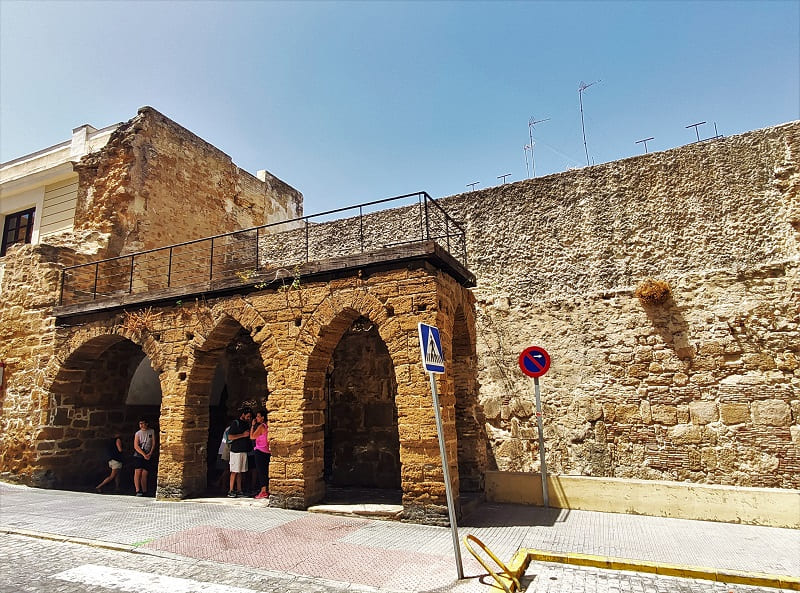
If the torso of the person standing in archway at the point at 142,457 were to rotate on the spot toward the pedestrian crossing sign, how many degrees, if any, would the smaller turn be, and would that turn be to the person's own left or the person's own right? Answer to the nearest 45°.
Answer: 0° — they already face it

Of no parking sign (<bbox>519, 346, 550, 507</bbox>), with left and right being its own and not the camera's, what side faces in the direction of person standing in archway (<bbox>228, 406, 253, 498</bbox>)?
right

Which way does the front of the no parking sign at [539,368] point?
toward the camera

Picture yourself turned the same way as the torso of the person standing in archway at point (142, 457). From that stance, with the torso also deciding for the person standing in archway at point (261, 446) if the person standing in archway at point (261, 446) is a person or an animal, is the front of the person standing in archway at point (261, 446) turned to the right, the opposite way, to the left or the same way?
to the right

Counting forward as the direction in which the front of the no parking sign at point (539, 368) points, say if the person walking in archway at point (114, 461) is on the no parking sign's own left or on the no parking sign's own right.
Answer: on the no parking sign's own right

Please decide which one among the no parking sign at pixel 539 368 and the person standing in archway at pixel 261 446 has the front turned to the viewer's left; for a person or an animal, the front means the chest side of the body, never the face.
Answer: the person standing in archway

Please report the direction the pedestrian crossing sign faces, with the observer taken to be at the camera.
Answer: facing the viewer and to the right of the viewer

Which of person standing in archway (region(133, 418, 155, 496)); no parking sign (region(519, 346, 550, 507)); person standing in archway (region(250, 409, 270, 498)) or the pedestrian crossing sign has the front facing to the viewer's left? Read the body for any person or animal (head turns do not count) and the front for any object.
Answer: person standing in archway (region(250, 409, 270, 498))

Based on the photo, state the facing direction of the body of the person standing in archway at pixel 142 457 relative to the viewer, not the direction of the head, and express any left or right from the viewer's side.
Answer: facing the viewer

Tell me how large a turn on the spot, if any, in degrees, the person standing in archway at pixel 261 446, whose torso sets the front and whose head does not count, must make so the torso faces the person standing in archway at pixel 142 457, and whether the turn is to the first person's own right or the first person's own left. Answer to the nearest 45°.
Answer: approximately 45° to the first person's own right

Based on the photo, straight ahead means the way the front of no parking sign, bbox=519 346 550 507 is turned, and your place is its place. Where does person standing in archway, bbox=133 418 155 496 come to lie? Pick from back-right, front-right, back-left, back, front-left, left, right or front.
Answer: right

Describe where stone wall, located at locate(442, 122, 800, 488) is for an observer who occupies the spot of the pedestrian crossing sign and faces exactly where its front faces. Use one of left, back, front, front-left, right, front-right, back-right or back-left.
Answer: left

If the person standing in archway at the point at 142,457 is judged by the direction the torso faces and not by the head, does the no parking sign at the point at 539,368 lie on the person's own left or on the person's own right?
on the person's own left

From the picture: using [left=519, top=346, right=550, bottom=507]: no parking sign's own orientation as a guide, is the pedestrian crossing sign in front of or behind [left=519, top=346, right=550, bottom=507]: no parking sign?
in front

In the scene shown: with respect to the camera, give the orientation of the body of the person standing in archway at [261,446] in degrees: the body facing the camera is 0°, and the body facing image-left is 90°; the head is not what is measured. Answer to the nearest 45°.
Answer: approximately 90°
